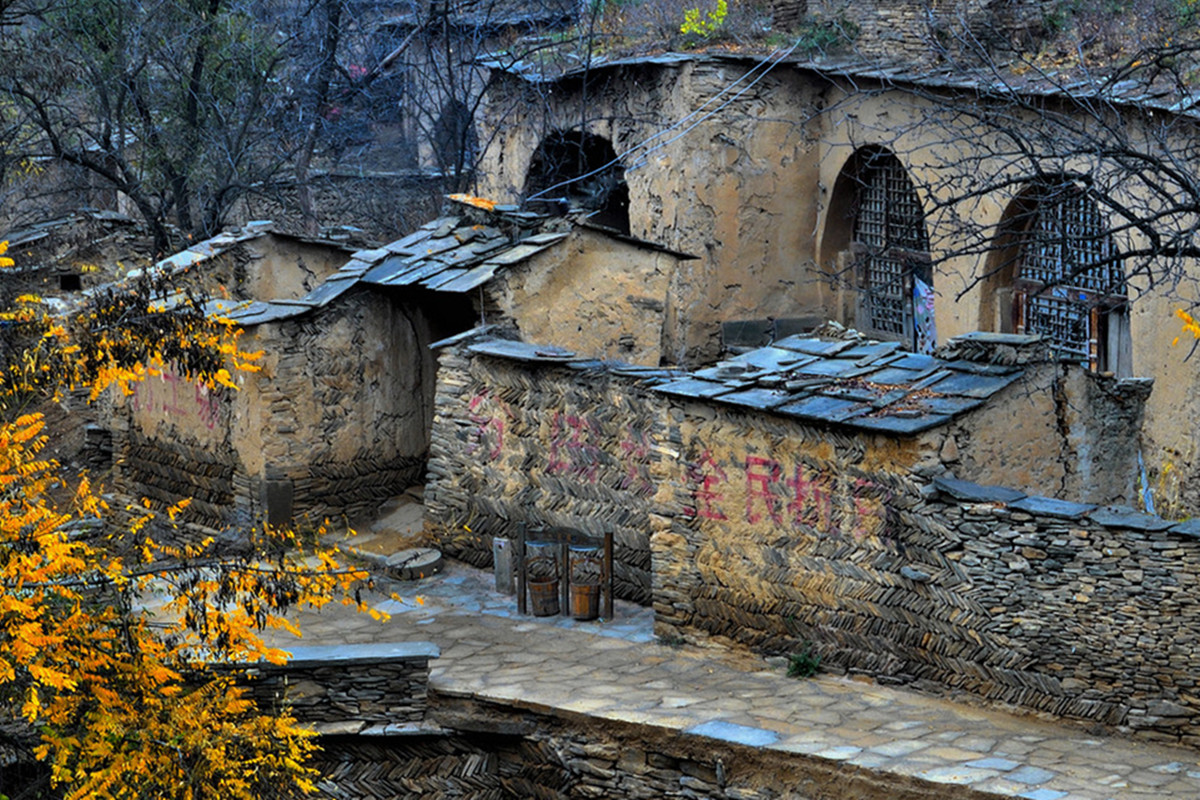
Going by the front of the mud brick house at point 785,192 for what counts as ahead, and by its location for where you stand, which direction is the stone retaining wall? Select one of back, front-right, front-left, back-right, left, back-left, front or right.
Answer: front-left

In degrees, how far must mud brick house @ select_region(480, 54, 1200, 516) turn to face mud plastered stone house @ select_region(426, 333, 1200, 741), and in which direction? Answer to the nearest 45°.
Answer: approximately 45° to its left

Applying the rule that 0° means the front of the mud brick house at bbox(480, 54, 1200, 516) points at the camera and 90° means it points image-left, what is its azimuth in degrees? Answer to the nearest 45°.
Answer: approximately 45°
